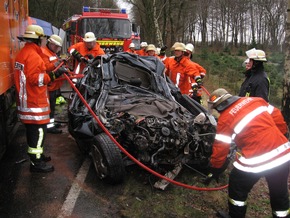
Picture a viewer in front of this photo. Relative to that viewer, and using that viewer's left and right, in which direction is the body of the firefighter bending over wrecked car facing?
facing away from the viewer and to the left of the viewer

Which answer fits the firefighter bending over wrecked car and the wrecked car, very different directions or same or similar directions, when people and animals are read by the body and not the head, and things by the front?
very different directions

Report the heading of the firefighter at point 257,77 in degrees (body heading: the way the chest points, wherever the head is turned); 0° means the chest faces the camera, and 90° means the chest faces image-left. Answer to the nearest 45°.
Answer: approximately 90°

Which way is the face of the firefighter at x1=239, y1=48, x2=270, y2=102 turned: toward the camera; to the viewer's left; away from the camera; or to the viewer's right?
to the viewer's left

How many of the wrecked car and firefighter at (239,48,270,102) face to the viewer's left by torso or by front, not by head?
1

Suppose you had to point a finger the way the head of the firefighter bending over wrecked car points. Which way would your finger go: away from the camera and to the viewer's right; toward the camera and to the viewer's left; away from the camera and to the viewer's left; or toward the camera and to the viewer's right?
away from the camera and to the viewer's left

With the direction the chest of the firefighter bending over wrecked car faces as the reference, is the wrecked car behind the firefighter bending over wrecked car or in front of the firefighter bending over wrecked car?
in front

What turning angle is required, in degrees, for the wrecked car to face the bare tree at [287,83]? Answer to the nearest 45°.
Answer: approximately 90° to its left

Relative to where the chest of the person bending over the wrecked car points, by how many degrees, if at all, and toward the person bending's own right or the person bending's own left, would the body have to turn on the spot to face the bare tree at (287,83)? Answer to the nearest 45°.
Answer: approximately 45° to the person bending's own right

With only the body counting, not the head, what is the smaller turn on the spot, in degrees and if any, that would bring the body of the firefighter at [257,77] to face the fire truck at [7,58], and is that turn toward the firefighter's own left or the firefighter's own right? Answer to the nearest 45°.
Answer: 0° — they already face it

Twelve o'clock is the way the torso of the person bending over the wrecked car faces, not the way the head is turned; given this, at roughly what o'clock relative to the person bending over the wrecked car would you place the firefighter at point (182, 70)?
The firefighter is roughly at 1 o'clock from the person bending over the wrecked car.

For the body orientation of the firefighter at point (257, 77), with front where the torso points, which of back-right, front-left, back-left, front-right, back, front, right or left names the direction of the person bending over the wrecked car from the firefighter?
left
